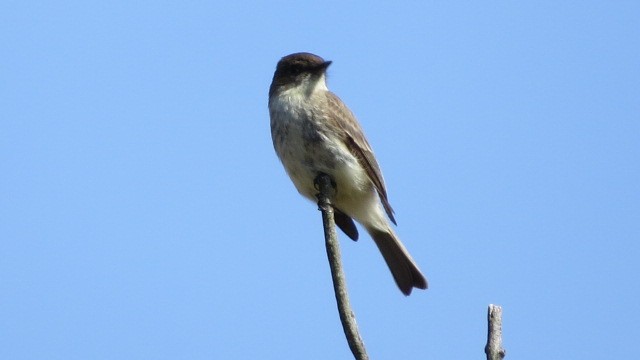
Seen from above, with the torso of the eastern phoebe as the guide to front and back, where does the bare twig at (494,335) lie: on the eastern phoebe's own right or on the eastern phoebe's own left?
on the eastern phoebe's own left

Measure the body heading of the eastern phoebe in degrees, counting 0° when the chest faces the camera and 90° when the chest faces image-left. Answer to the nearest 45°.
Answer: approximately 45°
